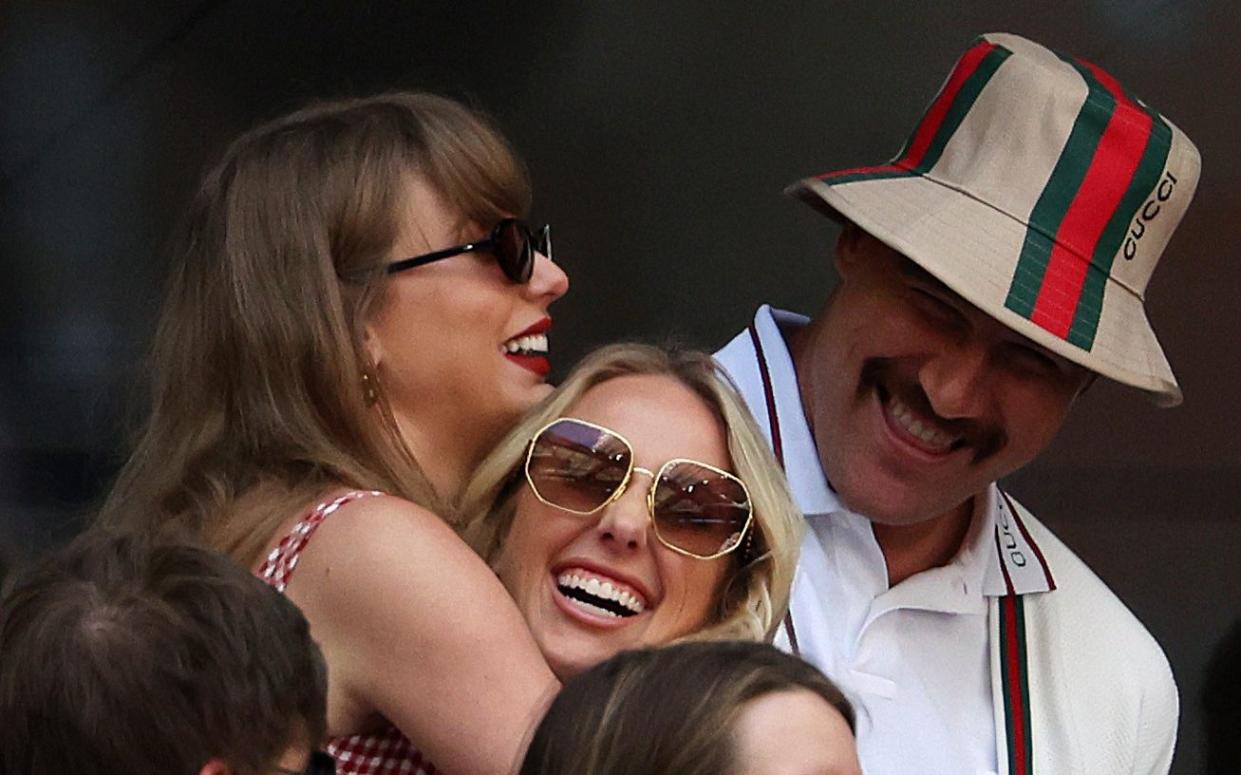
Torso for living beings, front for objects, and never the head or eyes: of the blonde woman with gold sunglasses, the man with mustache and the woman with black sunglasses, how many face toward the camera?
2

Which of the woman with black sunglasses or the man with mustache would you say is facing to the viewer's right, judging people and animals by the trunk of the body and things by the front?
the woman with black sunglasses

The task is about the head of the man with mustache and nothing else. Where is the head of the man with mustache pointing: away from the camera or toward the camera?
toward the camera

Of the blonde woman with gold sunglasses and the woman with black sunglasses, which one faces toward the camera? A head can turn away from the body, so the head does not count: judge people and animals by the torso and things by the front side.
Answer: the blonde woman with gold sunglasses

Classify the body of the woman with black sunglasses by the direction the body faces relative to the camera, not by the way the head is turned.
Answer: to the viewer's right

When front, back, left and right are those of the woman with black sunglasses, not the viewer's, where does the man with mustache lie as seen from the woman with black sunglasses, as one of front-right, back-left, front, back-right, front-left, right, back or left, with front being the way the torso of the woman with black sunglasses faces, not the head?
front

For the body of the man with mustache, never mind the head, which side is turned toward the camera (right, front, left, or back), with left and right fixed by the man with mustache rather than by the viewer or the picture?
front

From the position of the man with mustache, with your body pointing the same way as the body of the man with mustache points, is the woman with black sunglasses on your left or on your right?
on your right

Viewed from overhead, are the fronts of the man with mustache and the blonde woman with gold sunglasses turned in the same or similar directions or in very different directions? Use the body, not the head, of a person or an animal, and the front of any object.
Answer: same or similar directions

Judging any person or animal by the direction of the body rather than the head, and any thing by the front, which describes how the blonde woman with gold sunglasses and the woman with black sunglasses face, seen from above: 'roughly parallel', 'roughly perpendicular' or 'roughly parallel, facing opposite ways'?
roughly perpendicular

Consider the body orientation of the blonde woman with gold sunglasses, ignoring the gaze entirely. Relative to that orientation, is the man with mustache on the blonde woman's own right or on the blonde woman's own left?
on the blonde woman's own left

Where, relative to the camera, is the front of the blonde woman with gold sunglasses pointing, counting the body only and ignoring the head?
toward the camera

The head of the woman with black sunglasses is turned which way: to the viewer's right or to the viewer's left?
to the viewer's right
